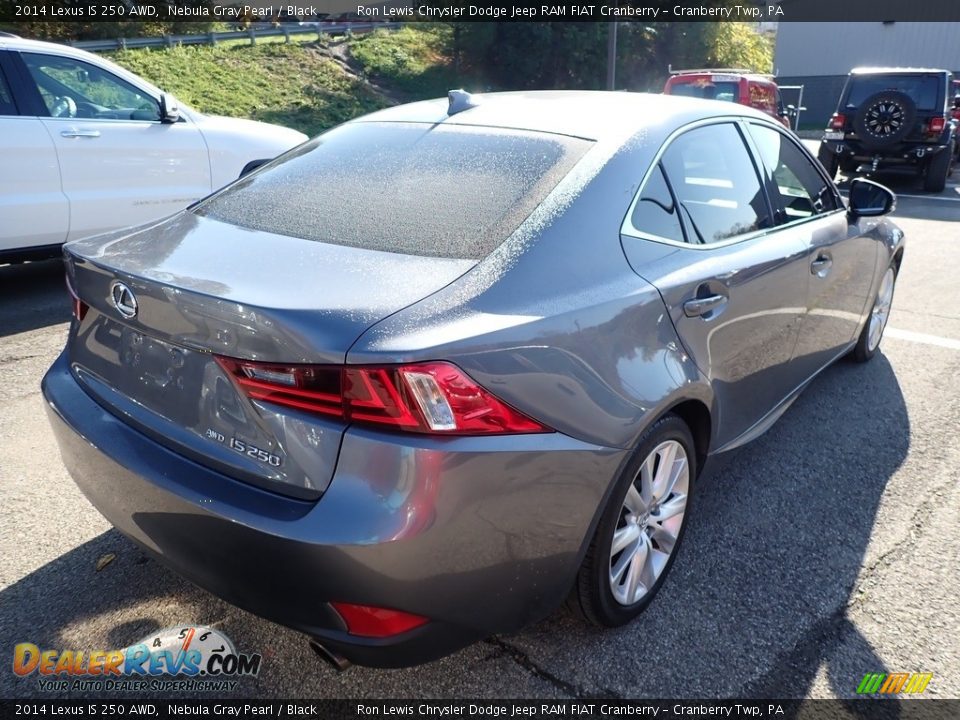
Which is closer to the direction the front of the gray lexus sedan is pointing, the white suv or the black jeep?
the black jeep

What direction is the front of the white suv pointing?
to the viewer's right

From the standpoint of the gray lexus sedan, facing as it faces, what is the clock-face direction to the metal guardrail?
The metal guardrail is roughly at 10 o'clock from the gray lexus sedan.

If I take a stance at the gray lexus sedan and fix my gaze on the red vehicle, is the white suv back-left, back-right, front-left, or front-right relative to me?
front-left

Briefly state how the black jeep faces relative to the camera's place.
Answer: facing away from the viewer

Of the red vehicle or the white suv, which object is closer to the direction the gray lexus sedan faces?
the red vehicle

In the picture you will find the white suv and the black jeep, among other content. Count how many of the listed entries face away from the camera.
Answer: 1

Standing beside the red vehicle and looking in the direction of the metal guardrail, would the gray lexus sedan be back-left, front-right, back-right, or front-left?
back-left

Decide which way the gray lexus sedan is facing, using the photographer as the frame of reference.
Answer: facing away from the viewer and to the right of the viewer

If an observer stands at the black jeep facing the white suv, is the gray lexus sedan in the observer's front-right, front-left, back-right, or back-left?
front-left

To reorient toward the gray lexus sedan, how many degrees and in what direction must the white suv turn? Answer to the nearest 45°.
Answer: approximately 90° to its right

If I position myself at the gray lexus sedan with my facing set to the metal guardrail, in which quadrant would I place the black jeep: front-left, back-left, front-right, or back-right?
front-right

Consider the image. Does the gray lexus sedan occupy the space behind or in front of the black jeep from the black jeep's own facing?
behind
